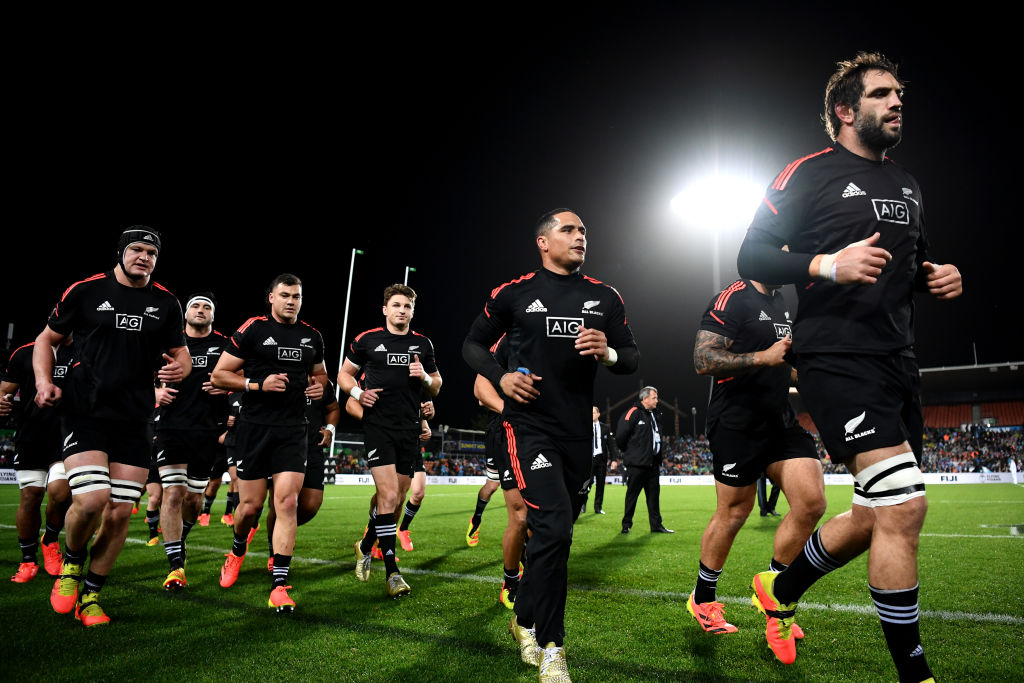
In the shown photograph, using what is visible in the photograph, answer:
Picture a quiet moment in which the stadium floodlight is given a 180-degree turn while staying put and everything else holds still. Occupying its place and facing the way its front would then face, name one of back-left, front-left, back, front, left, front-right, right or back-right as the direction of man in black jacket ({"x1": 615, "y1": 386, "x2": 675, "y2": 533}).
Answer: back

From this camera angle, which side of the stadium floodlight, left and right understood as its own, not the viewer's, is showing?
front
